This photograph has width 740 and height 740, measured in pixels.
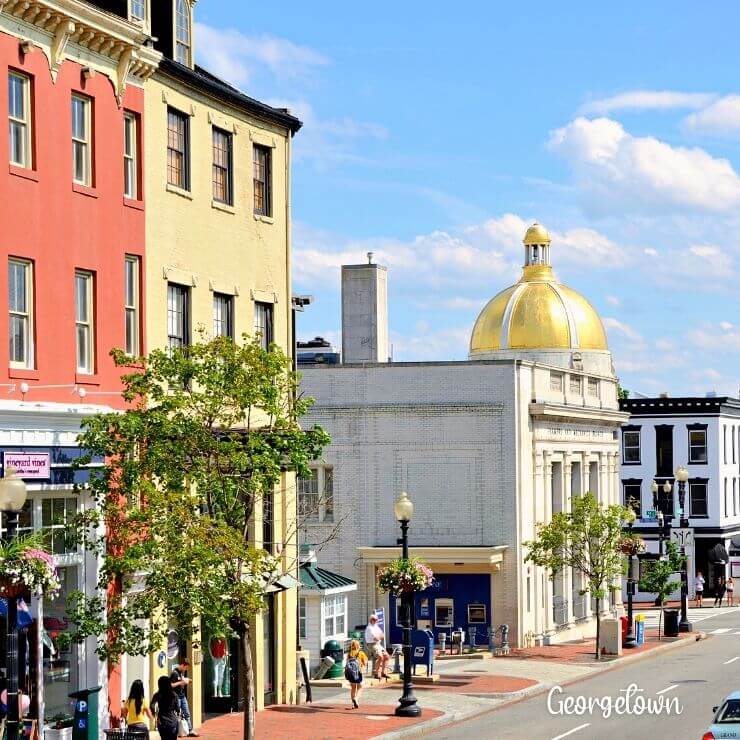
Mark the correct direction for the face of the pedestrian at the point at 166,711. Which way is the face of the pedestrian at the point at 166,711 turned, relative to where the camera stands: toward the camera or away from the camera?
away from the camera

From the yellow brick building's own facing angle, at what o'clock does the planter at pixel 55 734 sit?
The planter is roughly at 2 o'clock from the yellow brick building.

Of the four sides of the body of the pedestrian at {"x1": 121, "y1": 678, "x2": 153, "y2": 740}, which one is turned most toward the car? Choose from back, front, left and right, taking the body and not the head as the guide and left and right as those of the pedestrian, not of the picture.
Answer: right

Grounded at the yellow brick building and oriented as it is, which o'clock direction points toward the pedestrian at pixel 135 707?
The pedestrian is roughly at 2 o'clock from the yellow brick building.

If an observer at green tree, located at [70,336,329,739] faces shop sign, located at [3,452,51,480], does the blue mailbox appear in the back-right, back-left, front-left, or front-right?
back-right

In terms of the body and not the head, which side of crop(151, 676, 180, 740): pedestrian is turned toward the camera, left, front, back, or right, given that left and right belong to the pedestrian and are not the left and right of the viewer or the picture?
back

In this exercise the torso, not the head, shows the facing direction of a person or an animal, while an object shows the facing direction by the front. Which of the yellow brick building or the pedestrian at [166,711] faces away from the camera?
the pedestrian

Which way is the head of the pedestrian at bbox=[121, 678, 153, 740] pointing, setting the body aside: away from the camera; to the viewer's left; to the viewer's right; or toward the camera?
away from the camera

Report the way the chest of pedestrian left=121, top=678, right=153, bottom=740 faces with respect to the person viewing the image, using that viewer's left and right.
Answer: facing away from the viewer

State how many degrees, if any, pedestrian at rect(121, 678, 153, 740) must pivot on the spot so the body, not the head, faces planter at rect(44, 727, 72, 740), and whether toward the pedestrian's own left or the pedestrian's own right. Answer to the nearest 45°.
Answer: approximately 135° to the pedestrian's own left

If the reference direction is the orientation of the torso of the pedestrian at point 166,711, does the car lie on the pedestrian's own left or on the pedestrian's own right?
on the pedestrian's own right

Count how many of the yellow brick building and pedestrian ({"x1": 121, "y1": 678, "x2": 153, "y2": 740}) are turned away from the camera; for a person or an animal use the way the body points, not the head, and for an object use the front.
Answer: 1
